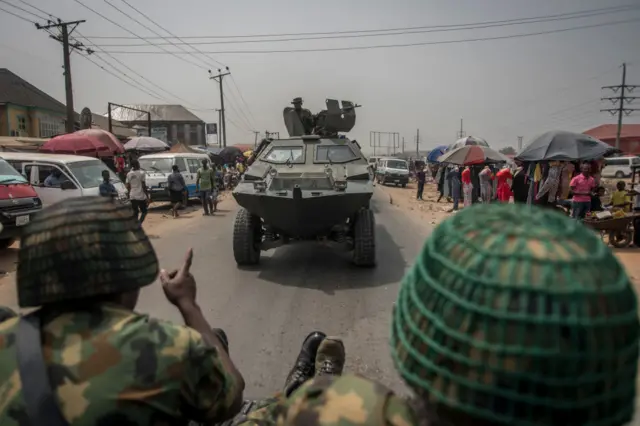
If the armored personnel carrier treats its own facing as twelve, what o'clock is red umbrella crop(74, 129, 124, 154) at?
The red umbrella is roughly at 5 o'clock from the armored personnel carrier.

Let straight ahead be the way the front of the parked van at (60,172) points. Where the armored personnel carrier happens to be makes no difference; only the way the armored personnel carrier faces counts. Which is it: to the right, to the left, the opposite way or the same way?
to the right

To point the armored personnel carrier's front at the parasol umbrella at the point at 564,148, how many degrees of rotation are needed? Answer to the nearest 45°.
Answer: approximately 135° to its left

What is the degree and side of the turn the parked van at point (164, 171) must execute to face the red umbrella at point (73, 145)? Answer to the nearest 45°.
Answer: approximately 45° to its right

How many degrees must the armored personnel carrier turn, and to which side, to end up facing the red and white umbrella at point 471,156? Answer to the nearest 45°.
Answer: approximately 135° to its left

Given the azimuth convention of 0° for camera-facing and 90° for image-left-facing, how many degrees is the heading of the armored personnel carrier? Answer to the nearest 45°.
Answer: approximately 0°

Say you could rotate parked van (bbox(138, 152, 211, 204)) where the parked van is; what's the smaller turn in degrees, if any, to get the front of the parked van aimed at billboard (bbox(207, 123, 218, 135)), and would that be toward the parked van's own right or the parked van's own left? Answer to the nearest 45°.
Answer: approximately 135° to the parked van's own right

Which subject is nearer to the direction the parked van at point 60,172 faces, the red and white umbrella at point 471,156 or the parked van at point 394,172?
the red and white umbrella

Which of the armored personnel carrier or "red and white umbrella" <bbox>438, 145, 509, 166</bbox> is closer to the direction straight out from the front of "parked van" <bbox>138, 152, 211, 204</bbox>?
the armored personnel carrier

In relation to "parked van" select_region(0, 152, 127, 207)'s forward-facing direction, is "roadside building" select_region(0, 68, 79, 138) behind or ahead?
behind
